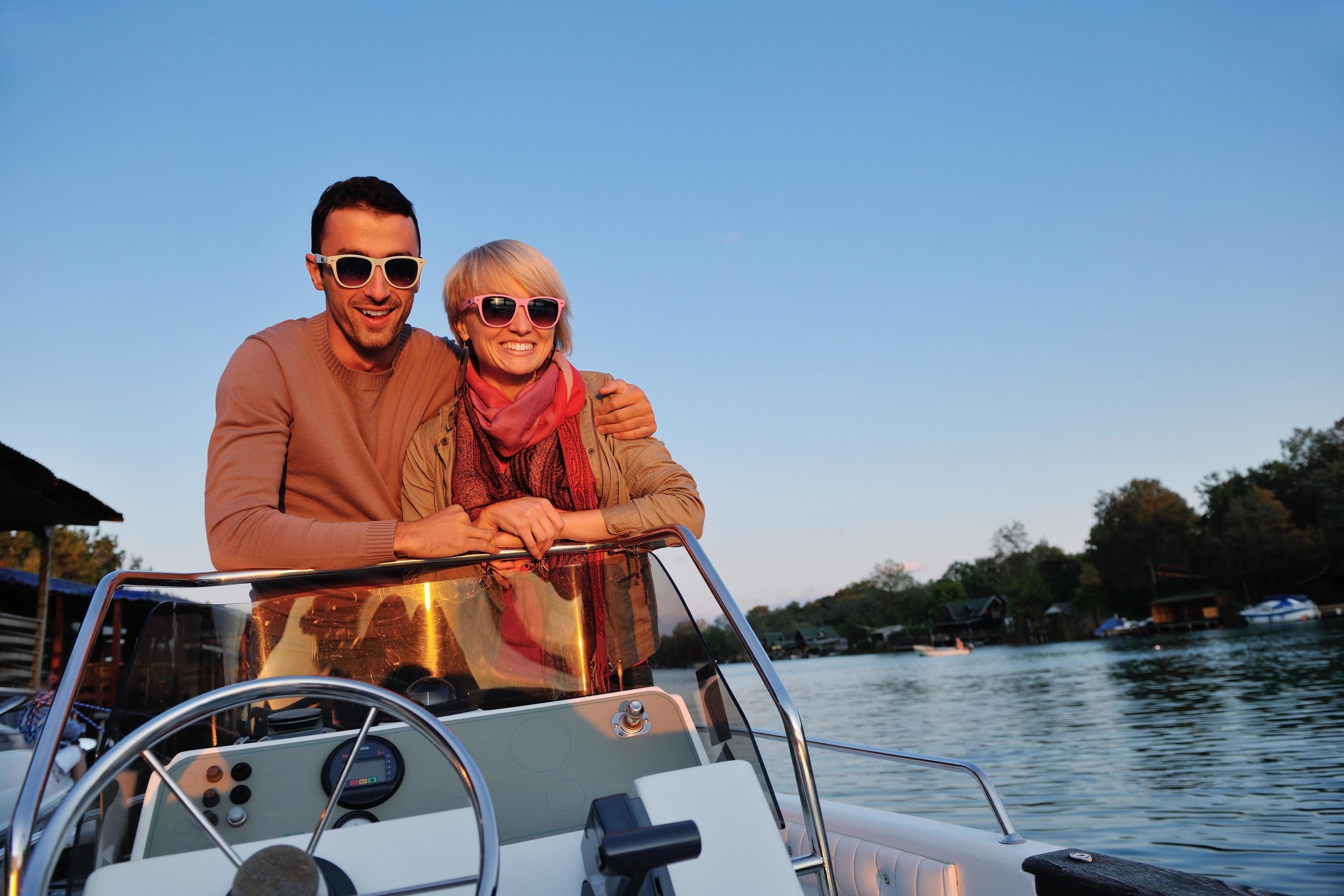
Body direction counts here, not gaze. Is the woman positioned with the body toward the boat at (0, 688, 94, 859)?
no

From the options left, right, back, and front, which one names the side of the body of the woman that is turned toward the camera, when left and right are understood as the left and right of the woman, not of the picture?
front

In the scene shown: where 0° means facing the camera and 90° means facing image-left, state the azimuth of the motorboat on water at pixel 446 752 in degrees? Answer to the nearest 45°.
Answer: approximately 180°

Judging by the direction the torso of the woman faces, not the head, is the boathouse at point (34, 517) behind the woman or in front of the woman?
behind

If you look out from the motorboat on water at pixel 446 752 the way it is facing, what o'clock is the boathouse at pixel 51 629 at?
The boathouse is roughly at 11 o'clock from the motorboat on water.
